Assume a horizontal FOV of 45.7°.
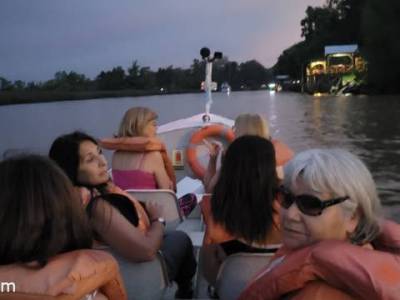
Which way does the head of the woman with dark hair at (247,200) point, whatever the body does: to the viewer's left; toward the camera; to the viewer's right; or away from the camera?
away from the camera

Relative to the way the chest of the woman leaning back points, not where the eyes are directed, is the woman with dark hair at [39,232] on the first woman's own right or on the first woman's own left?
on the first woman's own right

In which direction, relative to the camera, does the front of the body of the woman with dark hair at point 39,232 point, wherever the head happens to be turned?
away from the camera

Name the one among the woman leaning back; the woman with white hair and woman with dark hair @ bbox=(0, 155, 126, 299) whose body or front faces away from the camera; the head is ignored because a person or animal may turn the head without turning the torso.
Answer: the woman with dark hair

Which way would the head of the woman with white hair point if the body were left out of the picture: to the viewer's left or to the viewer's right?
to the viewer's left

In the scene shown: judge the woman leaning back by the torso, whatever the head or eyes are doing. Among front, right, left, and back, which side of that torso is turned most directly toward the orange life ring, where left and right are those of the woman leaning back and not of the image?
left

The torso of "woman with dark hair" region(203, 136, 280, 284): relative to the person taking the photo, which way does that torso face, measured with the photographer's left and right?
facing away from the viewer

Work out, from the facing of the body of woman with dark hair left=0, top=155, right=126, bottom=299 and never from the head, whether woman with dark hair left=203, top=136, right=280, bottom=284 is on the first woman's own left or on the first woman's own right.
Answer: on the first woman's own right

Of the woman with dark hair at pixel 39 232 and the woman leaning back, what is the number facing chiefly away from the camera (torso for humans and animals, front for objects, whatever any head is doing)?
1

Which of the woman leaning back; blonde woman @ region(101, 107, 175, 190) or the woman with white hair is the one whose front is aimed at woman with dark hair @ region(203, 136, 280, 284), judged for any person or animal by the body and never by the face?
the woman leaning back
